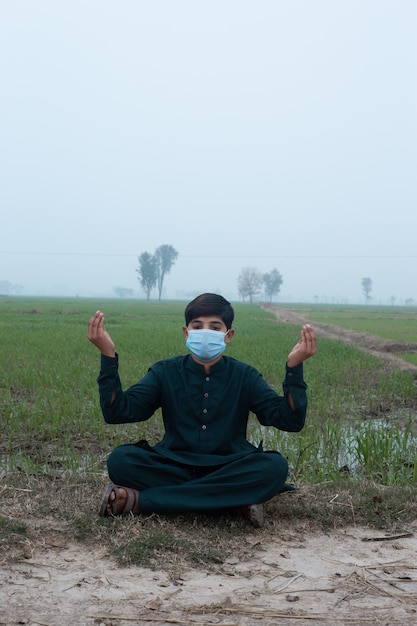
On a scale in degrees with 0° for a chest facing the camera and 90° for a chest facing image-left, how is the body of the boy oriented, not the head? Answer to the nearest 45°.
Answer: approximately 0°
